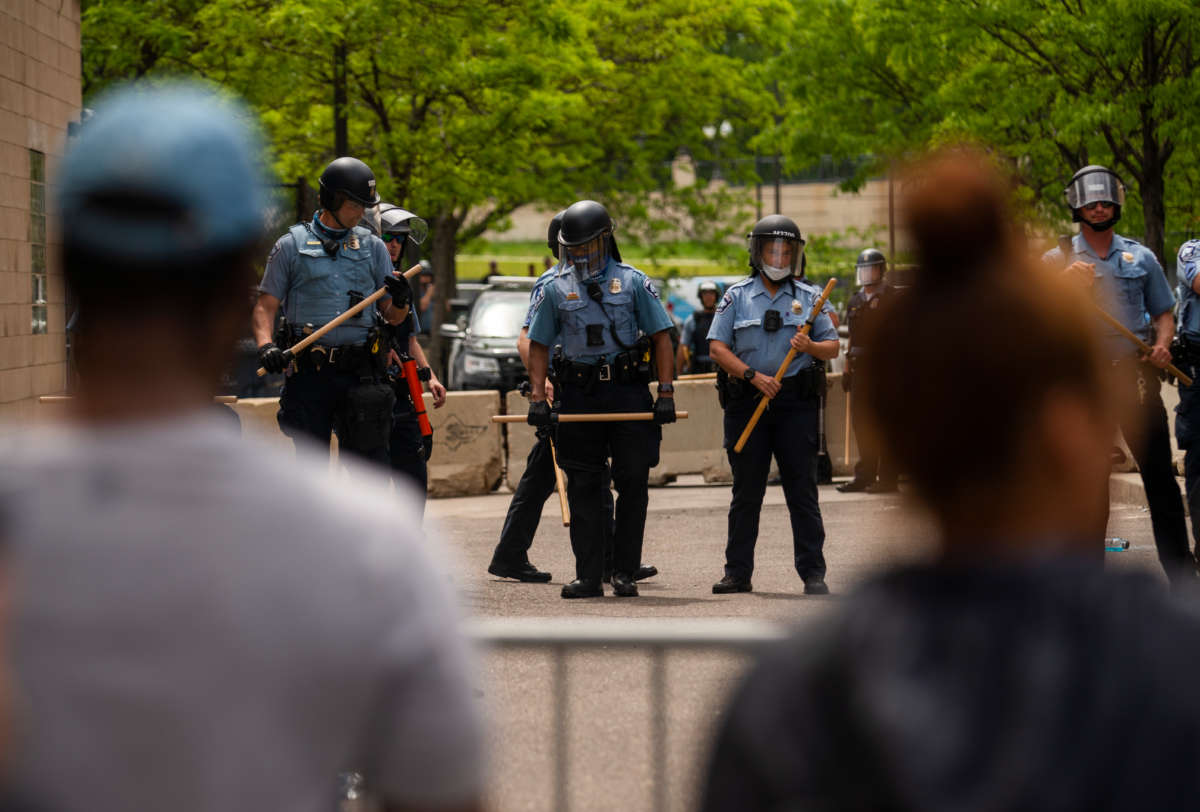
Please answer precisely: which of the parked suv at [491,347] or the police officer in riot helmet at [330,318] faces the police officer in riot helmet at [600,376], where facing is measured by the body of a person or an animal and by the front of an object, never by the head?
the parked suv

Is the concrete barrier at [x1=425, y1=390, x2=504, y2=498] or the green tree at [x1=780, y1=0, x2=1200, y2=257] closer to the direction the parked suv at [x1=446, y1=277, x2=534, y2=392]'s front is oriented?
the concrete barrier

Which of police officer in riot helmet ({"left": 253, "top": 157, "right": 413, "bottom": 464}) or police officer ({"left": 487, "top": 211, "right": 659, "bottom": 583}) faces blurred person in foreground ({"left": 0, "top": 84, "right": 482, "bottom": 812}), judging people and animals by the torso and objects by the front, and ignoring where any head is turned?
the police officer in riot helmet

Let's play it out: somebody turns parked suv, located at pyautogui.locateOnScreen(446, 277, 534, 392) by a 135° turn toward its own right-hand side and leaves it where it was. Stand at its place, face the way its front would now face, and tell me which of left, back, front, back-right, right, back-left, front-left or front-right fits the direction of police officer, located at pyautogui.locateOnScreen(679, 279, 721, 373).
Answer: back-right
